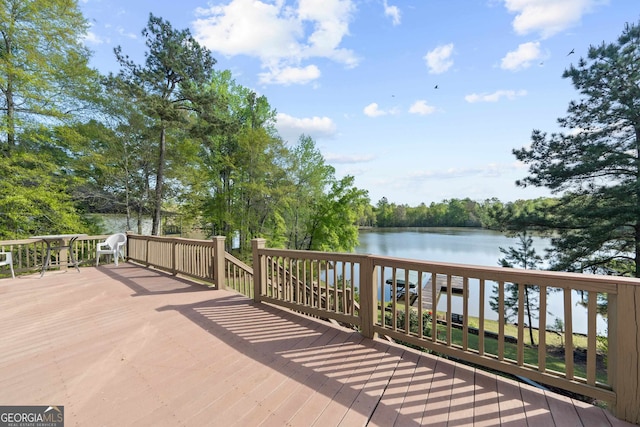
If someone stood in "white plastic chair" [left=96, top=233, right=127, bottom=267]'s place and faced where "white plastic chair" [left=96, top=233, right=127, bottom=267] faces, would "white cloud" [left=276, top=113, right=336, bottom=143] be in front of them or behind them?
behind

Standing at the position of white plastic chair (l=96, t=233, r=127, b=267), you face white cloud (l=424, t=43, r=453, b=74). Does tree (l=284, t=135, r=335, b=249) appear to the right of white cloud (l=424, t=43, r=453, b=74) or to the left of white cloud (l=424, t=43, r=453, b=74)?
left

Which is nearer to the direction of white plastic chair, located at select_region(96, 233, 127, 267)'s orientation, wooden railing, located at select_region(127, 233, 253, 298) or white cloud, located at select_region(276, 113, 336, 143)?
the wooden railing

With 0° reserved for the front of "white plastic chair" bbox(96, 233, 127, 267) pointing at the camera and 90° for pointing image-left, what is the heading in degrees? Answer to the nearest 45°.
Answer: approximately 45°

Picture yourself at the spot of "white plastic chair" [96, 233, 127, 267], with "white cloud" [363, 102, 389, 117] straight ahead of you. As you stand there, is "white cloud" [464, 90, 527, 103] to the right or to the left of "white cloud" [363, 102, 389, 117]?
right

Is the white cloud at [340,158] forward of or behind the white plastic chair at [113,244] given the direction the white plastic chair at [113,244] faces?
behind
